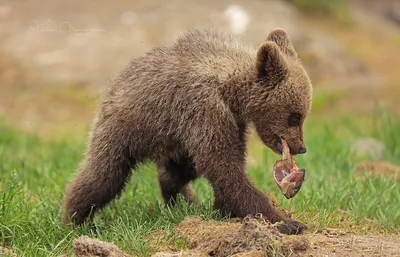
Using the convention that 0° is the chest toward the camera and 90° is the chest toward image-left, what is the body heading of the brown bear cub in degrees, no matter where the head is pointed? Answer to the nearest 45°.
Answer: approximately 270°
